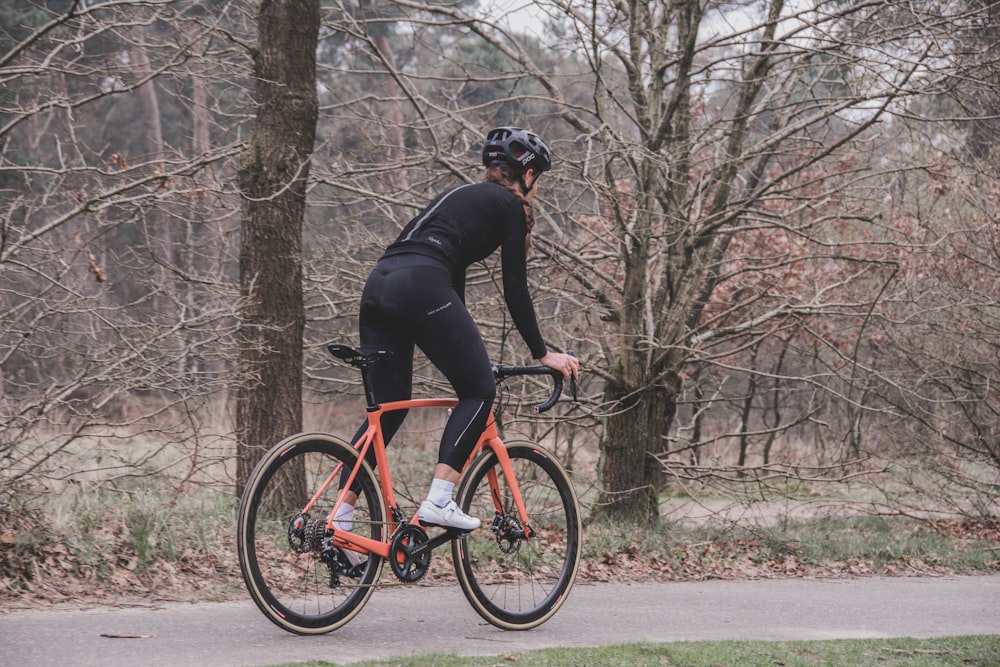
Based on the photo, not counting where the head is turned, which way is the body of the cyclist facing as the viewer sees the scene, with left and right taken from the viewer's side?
facing away from the viewer and to the right of the viewer

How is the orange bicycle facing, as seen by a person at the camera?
facing away from the viewer and to the right of the viewer

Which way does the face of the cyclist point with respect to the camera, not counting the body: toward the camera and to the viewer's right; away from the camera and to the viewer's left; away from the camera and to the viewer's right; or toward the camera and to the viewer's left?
away from the camera and to the viewer's right
